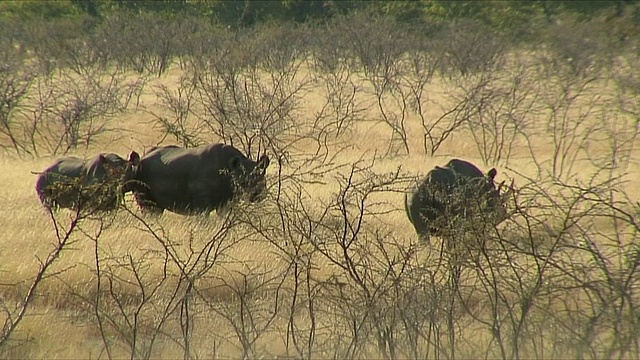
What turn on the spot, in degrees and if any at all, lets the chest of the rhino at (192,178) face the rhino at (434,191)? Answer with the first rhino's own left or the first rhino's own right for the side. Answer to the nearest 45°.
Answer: approximately 45° to the first rhino's own right

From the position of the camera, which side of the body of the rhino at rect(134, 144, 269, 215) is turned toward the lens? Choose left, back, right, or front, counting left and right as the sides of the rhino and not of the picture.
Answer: right

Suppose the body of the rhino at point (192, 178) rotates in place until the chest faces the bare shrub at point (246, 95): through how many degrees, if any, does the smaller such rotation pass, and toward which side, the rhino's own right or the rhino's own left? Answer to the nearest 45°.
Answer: approximately 90° to the rhino's own left

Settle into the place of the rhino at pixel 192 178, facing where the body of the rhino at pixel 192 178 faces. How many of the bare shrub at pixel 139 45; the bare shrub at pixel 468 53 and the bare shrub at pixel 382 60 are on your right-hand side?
0

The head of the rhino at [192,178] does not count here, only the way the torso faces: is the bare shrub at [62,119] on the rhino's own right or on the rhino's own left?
on the rhino's own left
